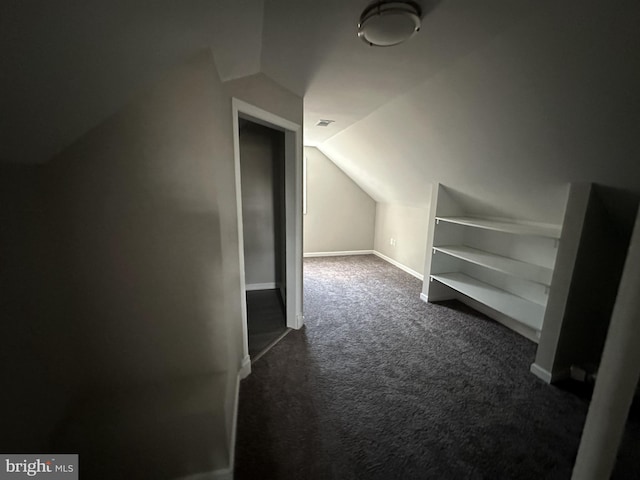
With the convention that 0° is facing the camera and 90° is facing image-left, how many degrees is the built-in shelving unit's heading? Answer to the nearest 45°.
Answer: approximately 45°
